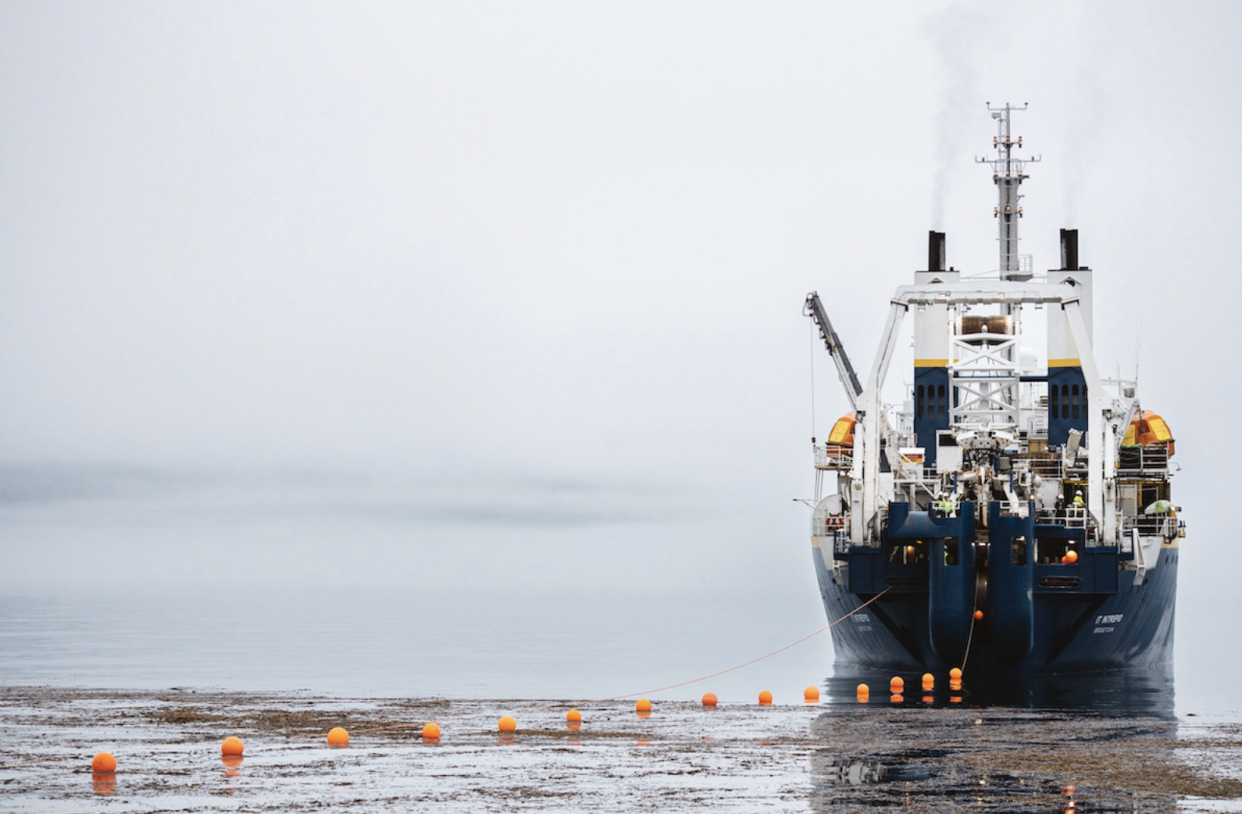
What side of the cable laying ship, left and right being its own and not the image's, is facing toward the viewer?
back

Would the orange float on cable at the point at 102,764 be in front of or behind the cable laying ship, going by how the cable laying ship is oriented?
behind
